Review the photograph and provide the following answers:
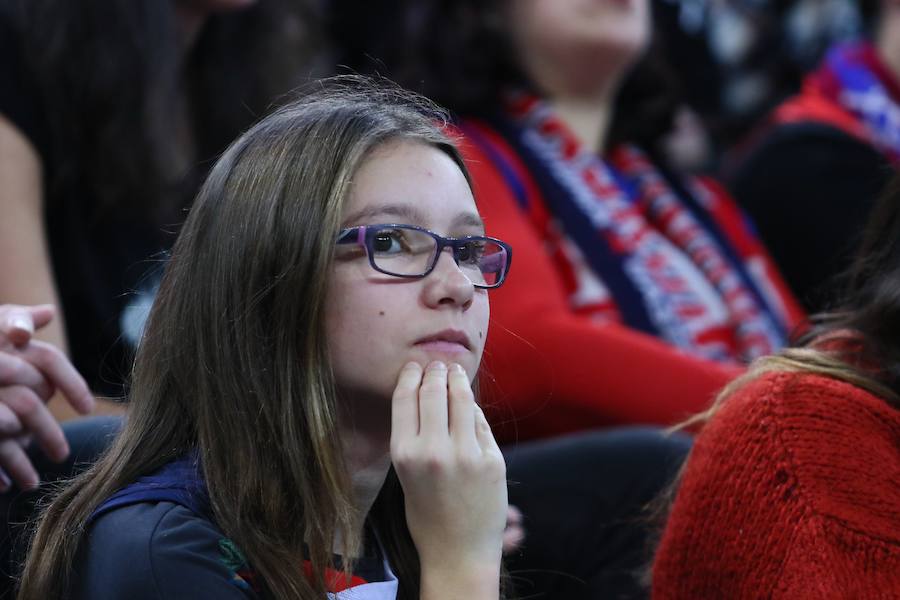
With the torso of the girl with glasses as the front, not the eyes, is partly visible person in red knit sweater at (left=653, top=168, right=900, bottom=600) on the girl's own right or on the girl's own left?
on the girl's own left

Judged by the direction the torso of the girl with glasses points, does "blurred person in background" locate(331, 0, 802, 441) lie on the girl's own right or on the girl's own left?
on the girl's own left

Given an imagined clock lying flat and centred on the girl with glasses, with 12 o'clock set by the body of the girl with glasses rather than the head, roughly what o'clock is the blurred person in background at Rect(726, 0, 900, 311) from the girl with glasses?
The blurred person in background is roughly at 9 o'clock from the girl with glasses.

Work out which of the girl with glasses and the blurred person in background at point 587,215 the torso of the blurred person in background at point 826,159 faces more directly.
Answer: the girl with glasses

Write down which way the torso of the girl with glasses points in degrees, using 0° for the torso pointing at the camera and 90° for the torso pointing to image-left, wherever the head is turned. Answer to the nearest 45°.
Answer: approximately 315°

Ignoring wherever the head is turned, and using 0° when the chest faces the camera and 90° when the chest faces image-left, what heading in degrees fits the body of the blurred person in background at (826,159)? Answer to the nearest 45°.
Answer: approximately 315°

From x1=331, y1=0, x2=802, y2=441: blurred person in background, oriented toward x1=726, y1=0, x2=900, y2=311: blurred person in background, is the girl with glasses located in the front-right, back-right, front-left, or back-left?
back-right
